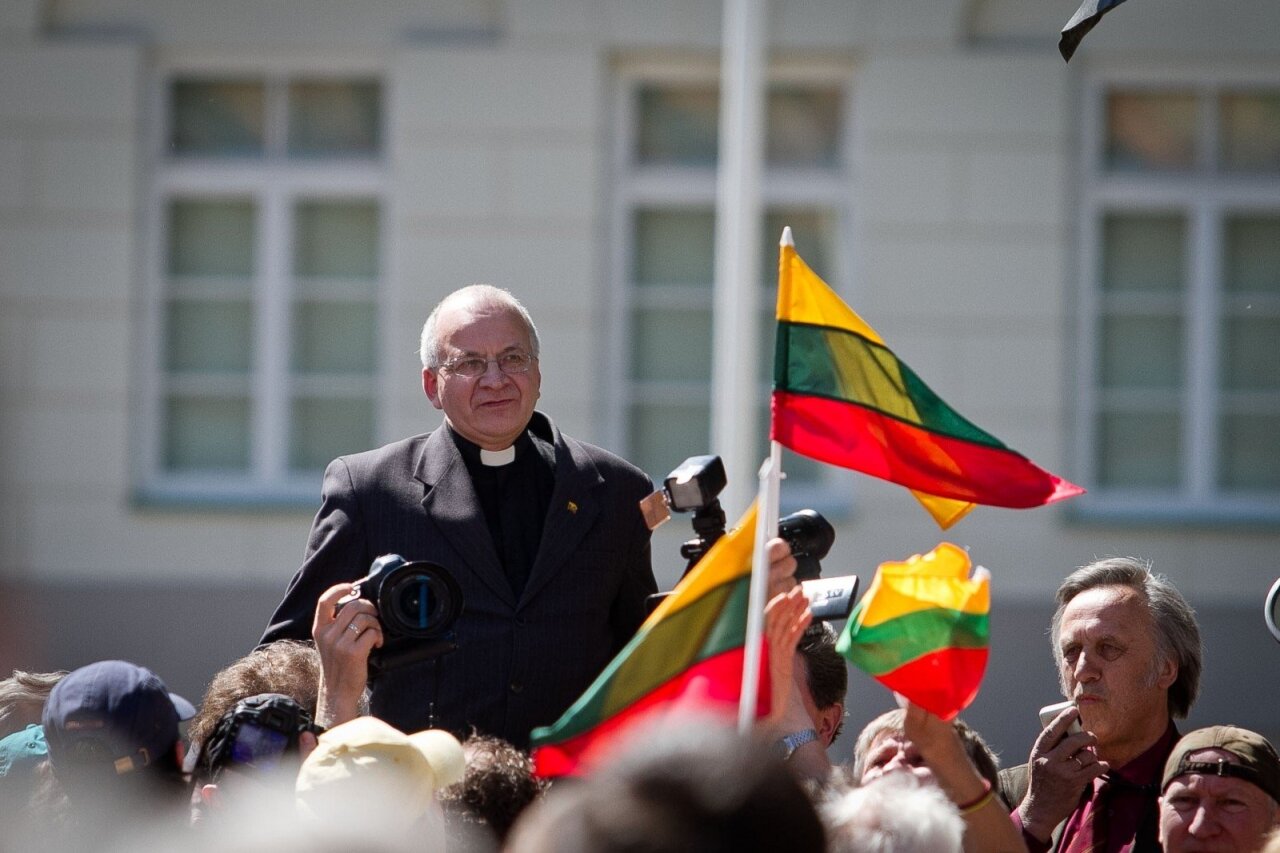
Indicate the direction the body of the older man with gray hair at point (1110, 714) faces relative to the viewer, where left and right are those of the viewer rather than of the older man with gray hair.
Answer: facing the viewer and to the left of the viewer

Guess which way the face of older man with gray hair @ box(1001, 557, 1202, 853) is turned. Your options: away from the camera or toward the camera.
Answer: toward the camera

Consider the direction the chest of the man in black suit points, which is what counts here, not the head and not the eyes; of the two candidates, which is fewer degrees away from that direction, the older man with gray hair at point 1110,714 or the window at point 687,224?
the older man with gray hair

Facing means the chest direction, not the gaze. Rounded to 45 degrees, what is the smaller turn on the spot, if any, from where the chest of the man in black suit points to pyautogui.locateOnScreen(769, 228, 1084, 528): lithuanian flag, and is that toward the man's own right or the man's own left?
approximately 45° to the man's own left

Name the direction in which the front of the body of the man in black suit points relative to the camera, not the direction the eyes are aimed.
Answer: toward the camera

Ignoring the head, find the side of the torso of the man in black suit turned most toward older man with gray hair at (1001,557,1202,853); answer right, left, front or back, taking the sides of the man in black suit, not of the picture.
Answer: left

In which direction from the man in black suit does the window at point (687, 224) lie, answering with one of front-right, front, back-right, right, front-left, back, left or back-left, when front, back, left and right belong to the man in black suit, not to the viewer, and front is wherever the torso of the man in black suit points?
back

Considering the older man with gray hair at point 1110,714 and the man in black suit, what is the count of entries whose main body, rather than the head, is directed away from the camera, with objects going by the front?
0

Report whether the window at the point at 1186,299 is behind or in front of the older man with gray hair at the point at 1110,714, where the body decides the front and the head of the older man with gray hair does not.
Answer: behind

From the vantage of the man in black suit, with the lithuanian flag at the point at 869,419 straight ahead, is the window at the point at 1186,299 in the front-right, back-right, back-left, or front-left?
back-left

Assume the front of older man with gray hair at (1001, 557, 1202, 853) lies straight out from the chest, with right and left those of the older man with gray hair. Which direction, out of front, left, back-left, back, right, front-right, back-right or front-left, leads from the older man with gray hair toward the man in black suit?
front-right

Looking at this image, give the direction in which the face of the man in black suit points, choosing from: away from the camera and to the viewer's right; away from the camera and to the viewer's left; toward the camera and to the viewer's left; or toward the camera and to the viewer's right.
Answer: toward the camera and to the viewer's right
